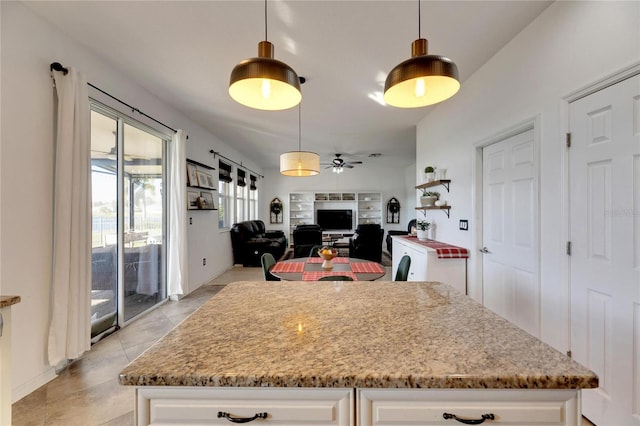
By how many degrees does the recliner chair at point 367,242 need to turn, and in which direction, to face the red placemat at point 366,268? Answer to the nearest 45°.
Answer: approximately 135° to its left

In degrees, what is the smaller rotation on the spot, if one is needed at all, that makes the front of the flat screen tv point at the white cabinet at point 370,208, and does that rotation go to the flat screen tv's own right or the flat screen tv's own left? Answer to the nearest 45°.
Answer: approximately 90° to the flat screen tv's own left

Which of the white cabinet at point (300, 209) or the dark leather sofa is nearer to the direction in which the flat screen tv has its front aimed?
the dark leather sofa

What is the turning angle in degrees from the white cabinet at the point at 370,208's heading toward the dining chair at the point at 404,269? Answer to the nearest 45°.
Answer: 0° — it already faces it

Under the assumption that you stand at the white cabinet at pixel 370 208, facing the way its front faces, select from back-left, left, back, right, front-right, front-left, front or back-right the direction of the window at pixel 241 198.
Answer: front-right

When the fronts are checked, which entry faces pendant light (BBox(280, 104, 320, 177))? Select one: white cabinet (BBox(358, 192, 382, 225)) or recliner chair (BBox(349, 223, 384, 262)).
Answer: the white cabinet

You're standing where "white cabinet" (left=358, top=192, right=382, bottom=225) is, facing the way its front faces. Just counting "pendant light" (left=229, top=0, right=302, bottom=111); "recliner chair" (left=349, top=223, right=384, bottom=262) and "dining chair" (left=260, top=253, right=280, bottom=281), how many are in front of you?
3

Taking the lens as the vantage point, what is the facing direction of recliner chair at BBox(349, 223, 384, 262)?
facing away from the viewer and to the left of the viewer

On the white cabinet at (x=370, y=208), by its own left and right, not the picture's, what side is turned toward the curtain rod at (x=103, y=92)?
front

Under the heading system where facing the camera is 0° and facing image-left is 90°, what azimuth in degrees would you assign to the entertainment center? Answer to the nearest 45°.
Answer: approximately 0°

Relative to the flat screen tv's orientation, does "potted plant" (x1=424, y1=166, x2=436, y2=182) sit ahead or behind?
ahead

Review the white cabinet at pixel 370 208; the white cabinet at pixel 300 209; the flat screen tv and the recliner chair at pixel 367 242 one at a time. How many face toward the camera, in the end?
3

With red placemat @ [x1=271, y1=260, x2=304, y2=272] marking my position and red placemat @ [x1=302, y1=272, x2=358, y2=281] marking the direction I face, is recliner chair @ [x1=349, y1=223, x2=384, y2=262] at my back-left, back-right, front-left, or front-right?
back-left

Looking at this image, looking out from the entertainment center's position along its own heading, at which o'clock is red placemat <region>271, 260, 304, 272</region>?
The red placemat is roughly at 12 o'clock from the entertainment center.
